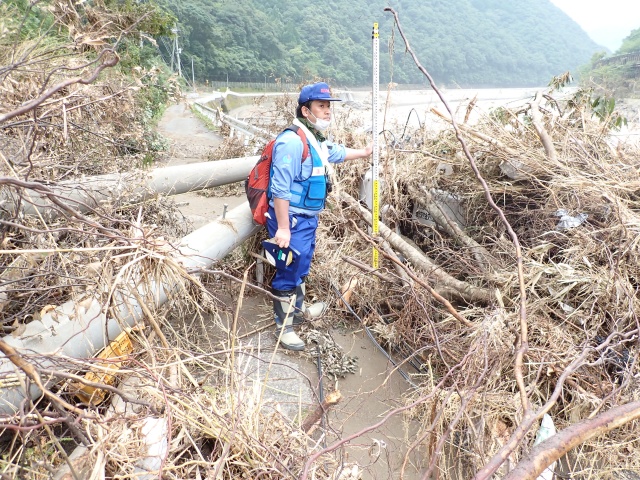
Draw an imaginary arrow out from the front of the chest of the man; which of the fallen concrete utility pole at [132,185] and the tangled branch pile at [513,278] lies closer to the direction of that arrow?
the tangled branch pile

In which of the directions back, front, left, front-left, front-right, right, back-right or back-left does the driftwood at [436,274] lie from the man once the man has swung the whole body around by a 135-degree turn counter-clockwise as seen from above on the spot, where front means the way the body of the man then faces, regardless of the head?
right

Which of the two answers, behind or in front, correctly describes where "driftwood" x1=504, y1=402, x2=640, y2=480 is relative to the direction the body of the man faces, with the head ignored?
in front

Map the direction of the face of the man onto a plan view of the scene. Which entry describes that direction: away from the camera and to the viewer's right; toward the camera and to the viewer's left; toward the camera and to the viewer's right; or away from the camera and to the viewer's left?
toward the camera and to the viewer's right

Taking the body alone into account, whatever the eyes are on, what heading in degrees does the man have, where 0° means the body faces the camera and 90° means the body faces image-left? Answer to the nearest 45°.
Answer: approximately 315°

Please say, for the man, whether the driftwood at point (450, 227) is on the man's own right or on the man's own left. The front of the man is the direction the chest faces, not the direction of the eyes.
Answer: on the man's own left
